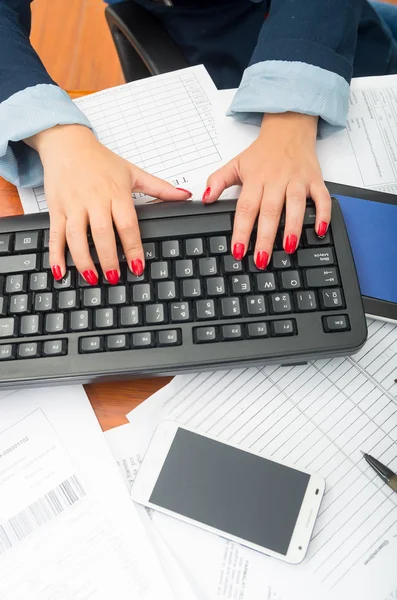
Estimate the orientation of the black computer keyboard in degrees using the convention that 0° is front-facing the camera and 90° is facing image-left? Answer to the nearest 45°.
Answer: approximately 180°
